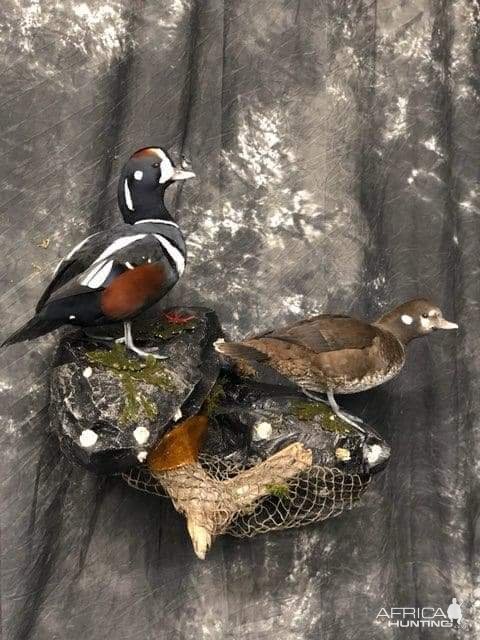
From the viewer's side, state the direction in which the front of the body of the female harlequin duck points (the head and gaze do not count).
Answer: to the viewer's right

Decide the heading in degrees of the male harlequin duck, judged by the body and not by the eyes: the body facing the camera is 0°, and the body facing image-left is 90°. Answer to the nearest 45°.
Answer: approximately 270°

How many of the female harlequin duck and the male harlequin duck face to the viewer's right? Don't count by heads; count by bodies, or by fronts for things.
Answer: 2
